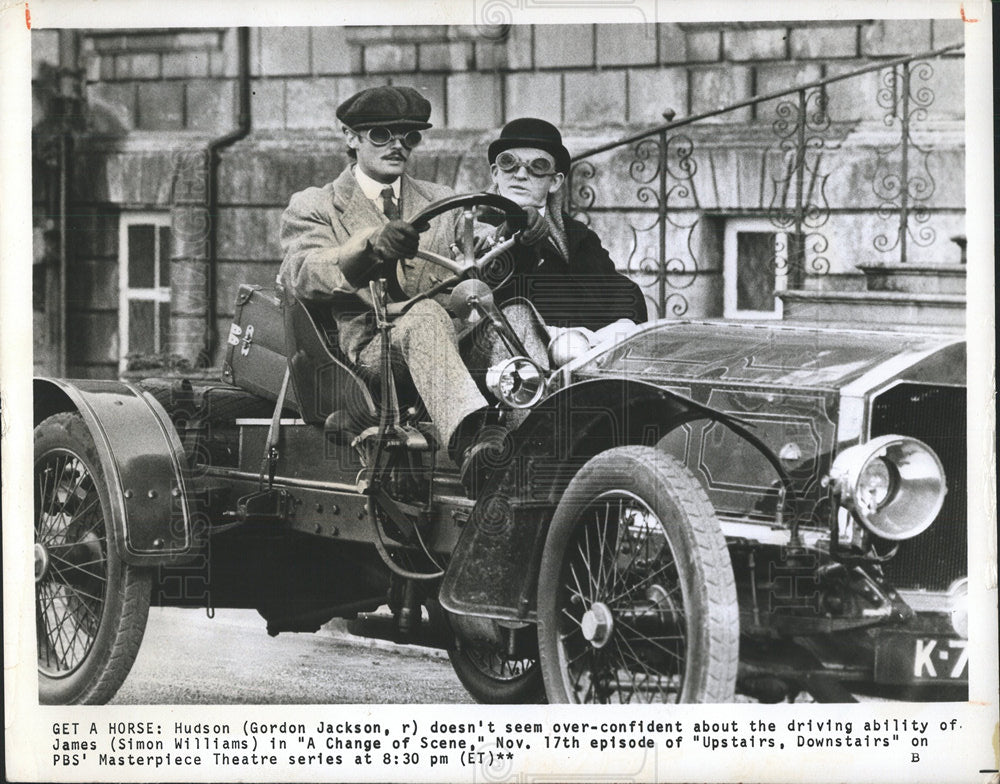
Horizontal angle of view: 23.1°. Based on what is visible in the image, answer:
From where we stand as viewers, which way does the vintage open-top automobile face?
facing the viewer and to the right of the viewer

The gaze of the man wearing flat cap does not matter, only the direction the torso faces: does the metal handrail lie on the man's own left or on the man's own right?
on the man's own left

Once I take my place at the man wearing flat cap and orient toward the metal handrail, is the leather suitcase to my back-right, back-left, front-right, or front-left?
back-left
